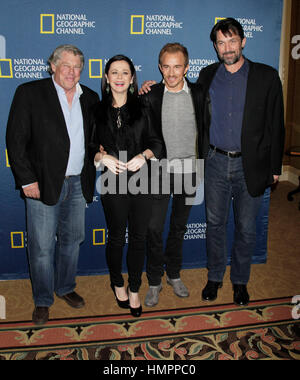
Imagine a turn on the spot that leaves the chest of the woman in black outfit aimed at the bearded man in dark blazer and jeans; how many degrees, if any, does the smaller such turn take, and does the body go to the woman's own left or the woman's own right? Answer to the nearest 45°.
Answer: approximately 90° to the woman's own left

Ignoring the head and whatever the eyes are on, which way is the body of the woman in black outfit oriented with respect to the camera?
toward the camera

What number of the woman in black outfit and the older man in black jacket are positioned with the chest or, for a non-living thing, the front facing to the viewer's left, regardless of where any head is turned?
0

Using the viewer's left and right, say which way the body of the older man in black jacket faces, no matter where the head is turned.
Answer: facing the viewer and to the right of the viewer

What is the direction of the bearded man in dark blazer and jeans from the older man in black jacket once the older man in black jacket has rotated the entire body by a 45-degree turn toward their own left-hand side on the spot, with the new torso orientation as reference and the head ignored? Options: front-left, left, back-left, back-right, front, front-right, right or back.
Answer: front
